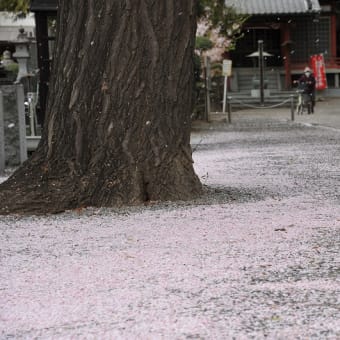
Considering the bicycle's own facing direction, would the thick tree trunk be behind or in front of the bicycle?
in front

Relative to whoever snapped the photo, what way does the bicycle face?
facing the viewer and to the left of the viewer

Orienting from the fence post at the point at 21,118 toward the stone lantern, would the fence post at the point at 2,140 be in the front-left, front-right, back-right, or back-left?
back-left

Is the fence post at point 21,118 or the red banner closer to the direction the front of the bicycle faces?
the fence post

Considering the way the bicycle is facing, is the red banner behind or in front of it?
behind
